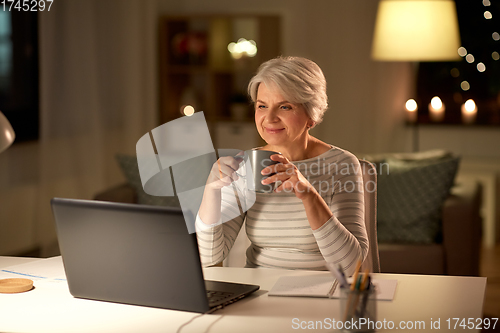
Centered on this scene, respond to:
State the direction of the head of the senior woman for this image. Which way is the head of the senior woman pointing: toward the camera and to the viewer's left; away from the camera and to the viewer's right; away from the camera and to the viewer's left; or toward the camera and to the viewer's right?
toward the camera and to the viewer's left

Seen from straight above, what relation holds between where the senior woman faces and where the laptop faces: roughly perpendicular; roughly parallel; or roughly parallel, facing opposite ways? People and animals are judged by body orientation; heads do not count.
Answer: roughly parallel, facing opposite ways

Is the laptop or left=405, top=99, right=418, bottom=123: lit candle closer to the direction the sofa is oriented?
the laptop

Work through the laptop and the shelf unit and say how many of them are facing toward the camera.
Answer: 1

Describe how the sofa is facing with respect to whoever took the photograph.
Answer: facing the viewer

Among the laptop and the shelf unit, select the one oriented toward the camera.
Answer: the shelf unit

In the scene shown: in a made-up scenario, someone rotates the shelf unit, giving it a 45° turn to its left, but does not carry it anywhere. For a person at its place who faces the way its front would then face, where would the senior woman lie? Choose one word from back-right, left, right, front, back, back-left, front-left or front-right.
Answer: front-right

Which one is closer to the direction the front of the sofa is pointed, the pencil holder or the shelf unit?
the pencil holder

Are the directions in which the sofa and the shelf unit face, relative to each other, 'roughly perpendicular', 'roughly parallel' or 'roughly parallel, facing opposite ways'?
roughly parallel

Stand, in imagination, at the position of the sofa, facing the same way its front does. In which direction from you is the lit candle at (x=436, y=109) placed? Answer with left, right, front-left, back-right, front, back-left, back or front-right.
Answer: back

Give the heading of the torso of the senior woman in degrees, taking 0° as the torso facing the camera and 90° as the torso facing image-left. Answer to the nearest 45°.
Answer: approximately 45°

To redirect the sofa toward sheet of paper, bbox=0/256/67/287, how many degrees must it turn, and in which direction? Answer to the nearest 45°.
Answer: approximately 45° to its right

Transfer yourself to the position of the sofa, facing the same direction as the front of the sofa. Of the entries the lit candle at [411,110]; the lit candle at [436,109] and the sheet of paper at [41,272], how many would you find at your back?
2

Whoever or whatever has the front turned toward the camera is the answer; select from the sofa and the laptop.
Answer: the sofa

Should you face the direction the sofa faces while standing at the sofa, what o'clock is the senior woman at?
The senior woman is roughly at 1 o'clock from the sofa.

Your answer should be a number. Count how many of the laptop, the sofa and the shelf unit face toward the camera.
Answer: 2

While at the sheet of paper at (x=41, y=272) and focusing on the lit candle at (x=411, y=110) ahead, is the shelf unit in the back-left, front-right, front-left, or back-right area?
front-left

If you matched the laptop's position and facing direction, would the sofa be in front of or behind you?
in front

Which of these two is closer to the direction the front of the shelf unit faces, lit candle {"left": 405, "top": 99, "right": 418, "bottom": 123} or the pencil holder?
the pencil holder

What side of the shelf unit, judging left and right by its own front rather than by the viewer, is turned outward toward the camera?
front
